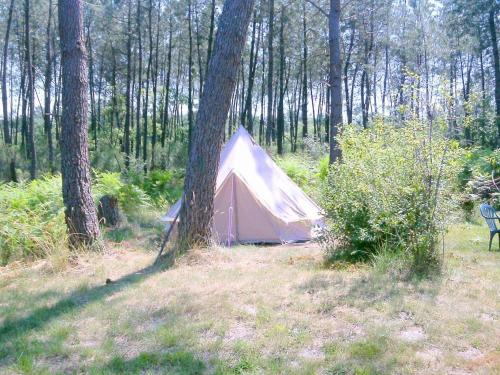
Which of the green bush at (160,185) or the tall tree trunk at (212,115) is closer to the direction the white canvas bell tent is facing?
the tall tree trunk

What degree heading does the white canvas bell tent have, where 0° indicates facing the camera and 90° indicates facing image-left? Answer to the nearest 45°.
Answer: approximately 0°

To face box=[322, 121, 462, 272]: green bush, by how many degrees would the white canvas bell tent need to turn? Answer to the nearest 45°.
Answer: approximately 45° to its left

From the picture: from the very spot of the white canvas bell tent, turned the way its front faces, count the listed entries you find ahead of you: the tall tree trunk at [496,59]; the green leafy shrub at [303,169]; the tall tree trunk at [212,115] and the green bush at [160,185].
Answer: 1

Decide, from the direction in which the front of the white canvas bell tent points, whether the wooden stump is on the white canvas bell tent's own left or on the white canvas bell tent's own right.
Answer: on the white canvas bell tent's own right

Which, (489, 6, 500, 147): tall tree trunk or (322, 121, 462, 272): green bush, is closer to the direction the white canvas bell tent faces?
the green bush

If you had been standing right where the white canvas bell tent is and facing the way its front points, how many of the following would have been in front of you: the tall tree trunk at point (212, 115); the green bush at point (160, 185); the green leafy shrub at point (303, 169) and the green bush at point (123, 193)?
1

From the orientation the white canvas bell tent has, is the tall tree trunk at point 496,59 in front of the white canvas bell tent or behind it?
behind

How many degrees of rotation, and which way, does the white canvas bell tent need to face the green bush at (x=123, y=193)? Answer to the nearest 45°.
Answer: approximately 135° to its right

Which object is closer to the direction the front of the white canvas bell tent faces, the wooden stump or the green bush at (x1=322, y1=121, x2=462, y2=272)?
the green bush
